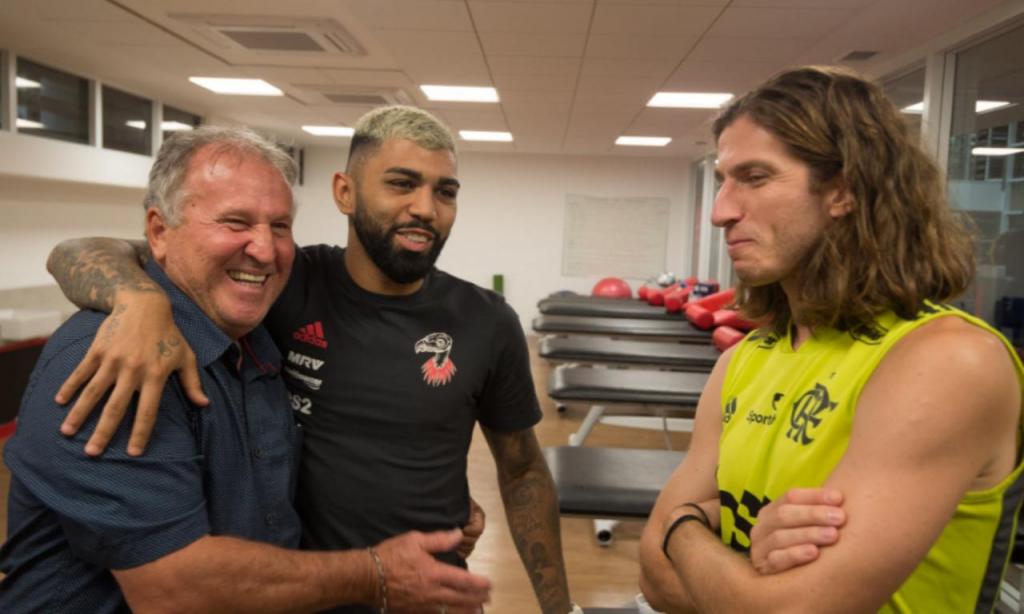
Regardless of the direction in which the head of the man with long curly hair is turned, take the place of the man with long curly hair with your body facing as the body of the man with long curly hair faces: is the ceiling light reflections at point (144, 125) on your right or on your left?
on your right

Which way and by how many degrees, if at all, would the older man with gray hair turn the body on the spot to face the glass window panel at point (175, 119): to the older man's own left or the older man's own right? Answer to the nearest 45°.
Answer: approximately 135° to the older man's own left

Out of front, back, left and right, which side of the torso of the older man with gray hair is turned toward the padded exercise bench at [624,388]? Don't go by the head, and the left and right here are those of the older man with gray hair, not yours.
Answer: left

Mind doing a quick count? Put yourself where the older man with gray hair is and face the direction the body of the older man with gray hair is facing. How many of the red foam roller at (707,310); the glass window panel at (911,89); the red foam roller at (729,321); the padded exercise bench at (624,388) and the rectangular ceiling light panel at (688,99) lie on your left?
5

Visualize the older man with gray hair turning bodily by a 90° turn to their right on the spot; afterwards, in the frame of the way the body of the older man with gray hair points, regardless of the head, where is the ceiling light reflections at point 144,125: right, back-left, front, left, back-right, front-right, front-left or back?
back-right

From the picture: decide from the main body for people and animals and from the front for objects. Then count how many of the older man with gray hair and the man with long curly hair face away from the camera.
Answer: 0

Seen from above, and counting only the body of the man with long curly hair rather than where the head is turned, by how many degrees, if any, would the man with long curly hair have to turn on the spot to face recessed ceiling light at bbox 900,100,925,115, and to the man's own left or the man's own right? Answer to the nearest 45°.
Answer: approximately 135° to the man's own right

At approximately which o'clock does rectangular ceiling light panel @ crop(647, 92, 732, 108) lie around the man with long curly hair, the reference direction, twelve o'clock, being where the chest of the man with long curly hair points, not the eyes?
The rectangular ceiling light panel is roughly at 4 o'clock from the man with long curly hair.

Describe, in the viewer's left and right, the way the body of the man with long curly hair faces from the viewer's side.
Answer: facing the viewer and to the left of the viewer

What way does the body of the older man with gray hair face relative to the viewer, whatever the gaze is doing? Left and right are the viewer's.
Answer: facing the viewer and to the right of the viewer

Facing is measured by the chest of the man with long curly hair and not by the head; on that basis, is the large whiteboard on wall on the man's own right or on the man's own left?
on the man's own right

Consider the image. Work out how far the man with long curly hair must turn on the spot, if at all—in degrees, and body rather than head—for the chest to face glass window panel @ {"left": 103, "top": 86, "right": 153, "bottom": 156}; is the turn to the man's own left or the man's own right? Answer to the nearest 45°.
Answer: approximately 90° to the man's own right

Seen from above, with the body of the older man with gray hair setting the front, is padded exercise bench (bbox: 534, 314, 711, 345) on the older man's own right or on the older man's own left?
on the older man's own left

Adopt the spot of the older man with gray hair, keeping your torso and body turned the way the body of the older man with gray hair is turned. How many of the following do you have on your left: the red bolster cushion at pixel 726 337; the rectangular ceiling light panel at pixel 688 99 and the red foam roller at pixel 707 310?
3

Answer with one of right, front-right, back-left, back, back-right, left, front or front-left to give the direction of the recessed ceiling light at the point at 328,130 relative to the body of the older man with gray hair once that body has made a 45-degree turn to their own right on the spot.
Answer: back

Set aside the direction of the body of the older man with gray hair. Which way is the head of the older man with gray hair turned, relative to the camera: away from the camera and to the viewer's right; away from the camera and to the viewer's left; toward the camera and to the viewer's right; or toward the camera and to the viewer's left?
toward the camera and to the viewer's right
